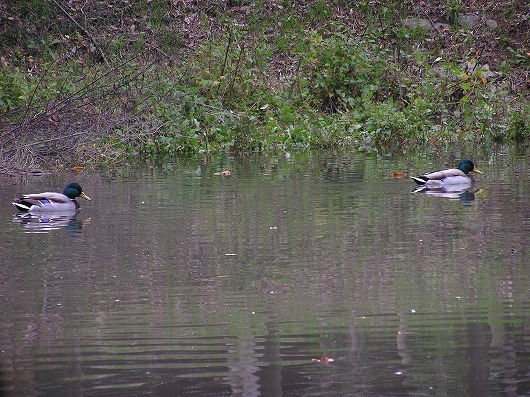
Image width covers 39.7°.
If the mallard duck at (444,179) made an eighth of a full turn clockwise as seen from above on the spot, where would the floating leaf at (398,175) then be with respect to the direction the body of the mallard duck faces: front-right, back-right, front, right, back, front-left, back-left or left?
back

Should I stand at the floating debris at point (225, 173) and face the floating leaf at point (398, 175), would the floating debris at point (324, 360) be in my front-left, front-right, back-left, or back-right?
front-right

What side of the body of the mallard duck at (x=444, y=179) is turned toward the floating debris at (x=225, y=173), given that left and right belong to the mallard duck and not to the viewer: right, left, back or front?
back

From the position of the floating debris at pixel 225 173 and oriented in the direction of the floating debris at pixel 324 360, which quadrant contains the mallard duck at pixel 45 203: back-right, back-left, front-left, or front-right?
front-right

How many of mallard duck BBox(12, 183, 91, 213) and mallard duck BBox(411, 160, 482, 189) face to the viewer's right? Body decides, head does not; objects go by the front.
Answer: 2

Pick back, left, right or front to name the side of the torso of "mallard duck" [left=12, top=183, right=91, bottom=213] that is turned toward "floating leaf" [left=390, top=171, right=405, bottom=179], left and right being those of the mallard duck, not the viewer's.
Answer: front

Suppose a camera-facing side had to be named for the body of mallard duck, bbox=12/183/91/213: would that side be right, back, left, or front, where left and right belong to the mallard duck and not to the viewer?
right

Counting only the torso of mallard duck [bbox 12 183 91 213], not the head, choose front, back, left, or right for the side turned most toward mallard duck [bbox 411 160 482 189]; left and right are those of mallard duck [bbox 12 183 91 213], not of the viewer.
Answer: front

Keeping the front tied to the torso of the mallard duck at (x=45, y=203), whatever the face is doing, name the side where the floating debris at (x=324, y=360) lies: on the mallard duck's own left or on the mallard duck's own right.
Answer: on the mallard duck's own right

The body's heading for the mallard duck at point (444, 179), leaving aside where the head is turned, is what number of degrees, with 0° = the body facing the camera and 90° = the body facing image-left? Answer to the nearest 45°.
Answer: approximately 270°

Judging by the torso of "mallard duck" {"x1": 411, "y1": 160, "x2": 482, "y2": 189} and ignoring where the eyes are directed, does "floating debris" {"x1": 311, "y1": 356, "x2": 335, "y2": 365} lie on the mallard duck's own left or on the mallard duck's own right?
on the mallard duck's own right
